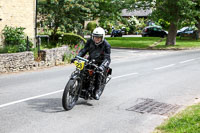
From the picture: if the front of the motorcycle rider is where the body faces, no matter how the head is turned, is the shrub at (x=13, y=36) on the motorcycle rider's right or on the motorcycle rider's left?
on the motorcycle rider's right

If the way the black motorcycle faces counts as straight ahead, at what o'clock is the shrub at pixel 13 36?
The shrub is roughly at 4 o'clock from the black motorcycle.

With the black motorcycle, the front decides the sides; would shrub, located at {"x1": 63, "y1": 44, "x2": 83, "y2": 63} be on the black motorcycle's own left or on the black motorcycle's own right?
on the black motorcycle's own right

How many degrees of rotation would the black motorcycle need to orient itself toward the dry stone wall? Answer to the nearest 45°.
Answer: approximately 135° to its right

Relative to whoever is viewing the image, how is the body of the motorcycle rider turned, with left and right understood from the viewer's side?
facing the viewer and to the left of the viewer

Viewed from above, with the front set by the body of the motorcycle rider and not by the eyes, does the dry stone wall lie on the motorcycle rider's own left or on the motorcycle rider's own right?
on the motorcycle rider's own right

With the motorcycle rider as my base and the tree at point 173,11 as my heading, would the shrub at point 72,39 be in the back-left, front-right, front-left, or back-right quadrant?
front-left
